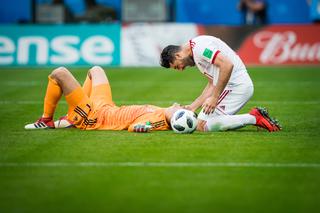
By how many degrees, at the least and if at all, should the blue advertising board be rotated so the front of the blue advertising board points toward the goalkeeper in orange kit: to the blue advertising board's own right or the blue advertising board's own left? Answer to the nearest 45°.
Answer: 0° — it already faces them

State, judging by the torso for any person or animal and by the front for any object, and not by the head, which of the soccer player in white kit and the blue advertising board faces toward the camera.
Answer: the blue advertising board

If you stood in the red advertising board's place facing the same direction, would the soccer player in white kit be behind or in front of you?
in front

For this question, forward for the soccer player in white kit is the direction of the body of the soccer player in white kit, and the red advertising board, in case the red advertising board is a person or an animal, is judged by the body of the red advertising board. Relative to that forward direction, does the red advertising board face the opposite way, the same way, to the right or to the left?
to the left

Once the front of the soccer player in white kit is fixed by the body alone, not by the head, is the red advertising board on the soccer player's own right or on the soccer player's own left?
on the soccer player's own right

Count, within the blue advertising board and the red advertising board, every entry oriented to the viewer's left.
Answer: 0

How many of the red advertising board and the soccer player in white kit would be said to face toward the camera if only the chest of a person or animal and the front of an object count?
1

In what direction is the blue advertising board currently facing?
toward the camera

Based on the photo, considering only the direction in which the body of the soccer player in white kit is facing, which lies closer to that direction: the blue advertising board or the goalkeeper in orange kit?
the goalkeeper in orange kit

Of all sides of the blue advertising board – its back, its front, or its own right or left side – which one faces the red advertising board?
left

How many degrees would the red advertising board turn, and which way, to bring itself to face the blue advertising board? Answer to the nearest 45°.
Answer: approximately 90° to its right

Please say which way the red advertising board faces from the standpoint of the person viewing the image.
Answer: facing the viewer

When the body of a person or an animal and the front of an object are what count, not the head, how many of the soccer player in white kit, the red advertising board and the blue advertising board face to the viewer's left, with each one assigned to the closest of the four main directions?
1

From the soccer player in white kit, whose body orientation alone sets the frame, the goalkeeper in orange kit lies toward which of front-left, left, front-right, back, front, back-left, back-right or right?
front

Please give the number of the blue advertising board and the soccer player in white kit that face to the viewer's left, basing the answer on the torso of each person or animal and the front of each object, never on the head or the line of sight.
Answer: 1

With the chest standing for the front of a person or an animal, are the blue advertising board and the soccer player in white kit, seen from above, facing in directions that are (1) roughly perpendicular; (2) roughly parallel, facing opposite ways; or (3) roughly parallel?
roughly perpendicular

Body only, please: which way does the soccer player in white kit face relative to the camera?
to the viewer's left
